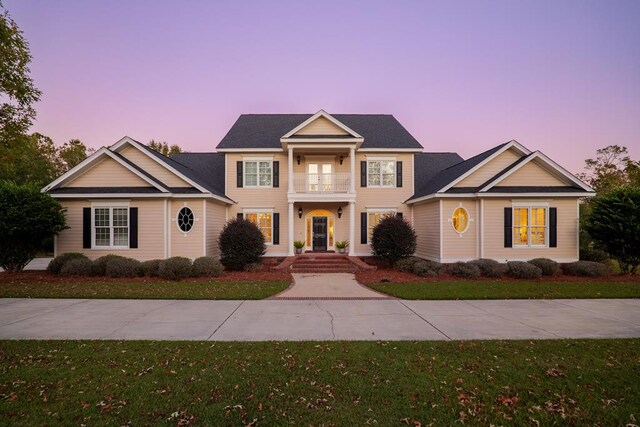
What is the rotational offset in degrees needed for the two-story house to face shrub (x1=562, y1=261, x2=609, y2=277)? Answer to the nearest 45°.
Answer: approximately 90° to its left

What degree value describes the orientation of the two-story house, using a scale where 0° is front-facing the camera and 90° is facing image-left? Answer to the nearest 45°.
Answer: approximately 0°

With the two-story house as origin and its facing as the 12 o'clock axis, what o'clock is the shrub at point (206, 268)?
The shrub is roughly at 2 o'clock from the two-story house.

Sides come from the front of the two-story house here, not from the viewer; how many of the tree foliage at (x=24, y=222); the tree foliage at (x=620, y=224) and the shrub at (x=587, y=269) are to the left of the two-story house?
2

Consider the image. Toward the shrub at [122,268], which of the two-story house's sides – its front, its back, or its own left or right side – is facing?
right

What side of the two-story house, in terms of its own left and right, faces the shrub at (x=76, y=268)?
right

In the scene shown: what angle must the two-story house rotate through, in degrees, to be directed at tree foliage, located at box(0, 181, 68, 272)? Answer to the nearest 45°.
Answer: approximately 90° to its right

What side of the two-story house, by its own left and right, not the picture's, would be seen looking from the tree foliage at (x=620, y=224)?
left
